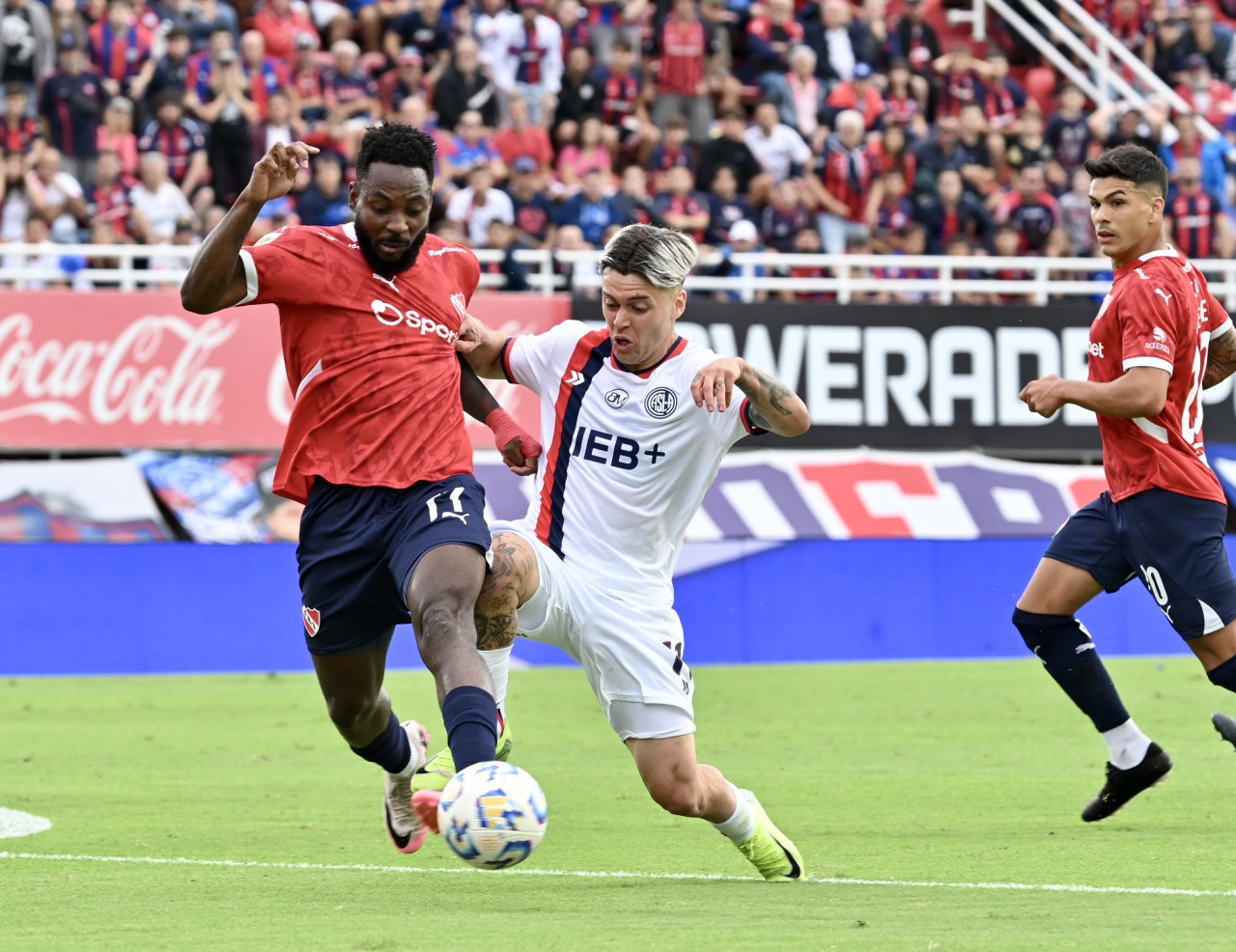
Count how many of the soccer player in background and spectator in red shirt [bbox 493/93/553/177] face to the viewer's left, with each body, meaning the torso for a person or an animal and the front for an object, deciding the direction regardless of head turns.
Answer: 1

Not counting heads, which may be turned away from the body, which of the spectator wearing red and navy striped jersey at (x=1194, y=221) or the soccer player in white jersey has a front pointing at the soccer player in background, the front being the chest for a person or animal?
the spectator wearing red and navy striped jersey

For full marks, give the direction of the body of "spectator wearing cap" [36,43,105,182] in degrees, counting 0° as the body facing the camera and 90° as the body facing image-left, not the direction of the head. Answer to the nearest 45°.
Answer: approximately 0°

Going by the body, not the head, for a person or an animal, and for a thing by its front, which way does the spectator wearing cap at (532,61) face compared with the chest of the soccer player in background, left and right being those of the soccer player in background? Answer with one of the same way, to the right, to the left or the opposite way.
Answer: to the left

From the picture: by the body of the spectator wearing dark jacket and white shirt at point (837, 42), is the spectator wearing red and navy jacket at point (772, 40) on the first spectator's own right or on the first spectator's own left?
on the first spectator's own right

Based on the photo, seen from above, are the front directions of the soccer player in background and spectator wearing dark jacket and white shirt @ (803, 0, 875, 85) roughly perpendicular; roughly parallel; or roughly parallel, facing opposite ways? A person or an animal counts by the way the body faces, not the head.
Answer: roughly perpendicular

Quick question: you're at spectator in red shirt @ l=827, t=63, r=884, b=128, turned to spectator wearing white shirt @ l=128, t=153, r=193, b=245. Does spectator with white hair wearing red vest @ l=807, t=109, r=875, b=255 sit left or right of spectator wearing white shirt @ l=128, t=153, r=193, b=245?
left

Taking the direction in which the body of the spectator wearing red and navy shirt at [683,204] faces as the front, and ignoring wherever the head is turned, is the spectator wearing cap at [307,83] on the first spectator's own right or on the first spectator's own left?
on the first spectator's own right

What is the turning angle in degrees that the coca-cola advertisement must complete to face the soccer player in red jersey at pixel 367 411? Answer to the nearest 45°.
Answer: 0° — it already faces them

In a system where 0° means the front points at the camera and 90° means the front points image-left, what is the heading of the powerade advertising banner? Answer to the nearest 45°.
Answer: approximately 0°

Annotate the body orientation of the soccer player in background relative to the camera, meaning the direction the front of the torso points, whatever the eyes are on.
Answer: to the viewer's left

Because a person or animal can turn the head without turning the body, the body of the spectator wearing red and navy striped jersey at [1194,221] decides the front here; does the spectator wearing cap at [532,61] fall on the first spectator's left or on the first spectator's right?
on the first spectator's right

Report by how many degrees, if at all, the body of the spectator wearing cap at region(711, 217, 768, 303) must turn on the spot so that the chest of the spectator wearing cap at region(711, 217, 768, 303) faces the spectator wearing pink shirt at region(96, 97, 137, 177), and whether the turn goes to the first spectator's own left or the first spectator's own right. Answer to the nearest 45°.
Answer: approximately 90° to the first spectator's own right
